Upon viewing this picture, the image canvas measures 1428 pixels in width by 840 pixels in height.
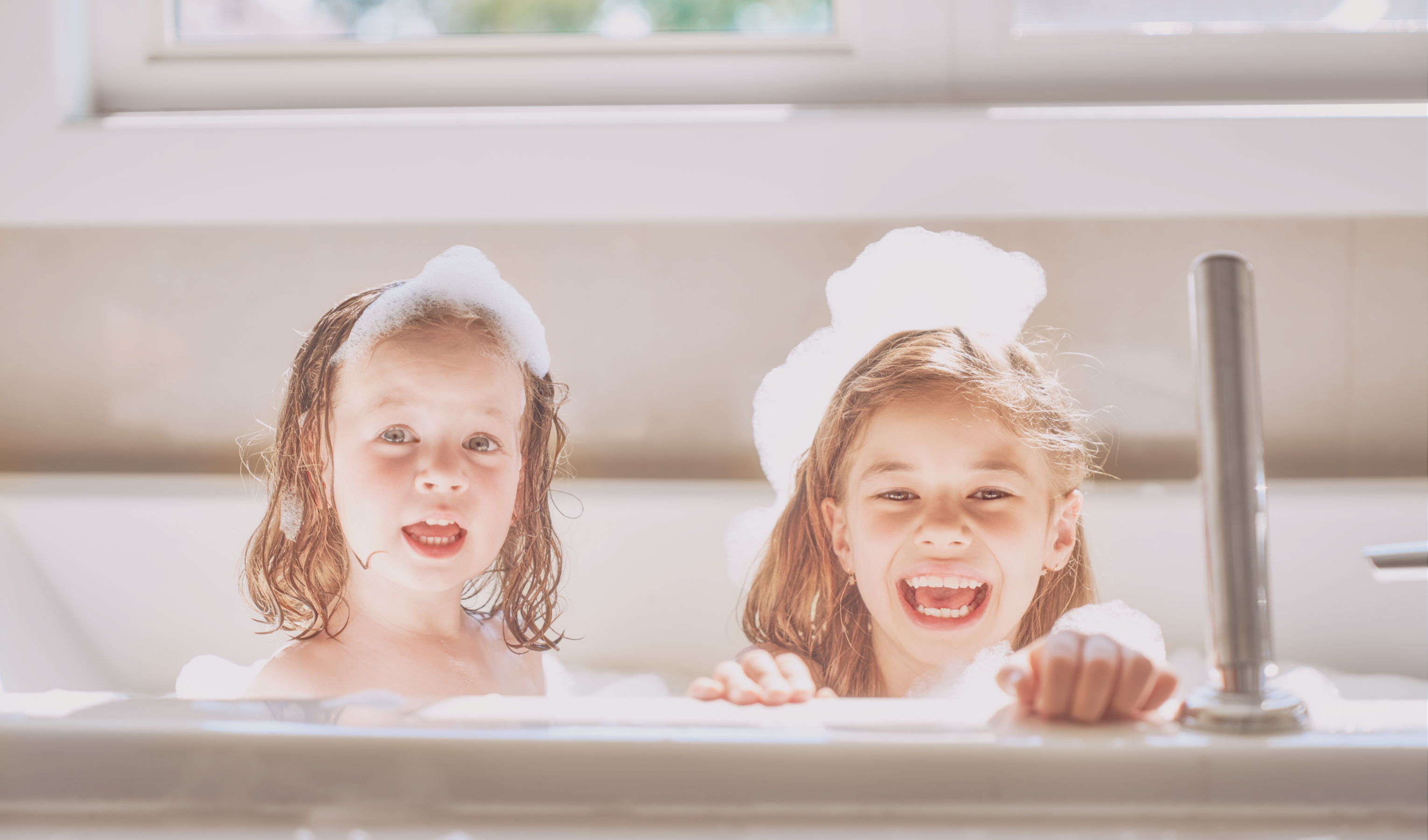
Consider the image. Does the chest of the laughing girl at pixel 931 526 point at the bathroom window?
no

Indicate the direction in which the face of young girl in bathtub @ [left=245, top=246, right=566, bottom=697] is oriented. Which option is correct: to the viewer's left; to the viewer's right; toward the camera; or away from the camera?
toward the camera

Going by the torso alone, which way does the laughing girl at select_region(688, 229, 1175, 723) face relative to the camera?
toward the camera

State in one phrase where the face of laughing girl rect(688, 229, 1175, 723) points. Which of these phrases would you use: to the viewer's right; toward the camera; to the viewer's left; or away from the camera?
toward the camera
